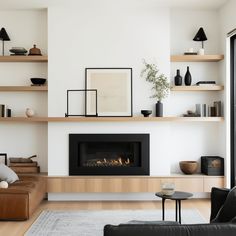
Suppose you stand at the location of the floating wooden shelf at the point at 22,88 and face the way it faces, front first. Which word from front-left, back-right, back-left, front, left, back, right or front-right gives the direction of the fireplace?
left

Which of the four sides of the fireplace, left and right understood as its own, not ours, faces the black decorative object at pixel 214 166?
left

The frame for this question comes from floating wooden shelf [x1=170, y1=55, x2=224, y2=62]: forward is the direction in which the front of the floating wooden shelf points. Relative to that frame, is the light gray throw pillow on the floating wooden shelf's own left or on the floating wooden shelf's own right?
on the floating wooden shelf's own right

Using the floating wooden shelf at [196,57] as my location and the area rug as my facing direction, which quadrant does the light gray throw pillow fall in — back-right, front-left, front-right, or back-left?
front-right

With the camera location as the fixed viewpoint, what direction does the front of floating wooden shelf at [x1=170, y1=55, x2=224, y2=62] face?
facing the viewer

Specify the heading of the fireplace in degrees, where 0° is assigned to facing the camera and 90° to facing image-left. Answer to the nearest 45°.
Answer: approximately 0°

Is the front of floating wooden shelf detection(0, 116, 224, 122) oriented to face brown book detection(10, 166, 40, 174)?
no

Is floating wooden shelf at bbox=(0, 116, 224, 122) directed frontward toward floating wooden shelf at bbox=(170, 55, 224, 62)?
no

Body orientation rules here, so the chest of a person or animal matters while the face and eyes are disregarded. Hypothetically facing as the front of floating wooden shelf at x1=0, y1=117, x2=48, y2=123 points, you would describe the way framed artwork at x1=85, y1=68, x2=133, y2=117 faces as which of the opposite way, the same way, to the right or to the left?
the same way

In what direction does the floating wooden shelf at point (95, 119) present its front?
toward the camera

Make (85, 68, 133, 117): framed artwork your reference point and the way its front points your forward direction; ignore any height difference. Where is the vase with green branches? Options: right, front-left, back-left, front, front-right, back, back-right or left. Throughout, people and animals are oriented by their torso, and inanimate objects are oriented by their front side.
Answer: left

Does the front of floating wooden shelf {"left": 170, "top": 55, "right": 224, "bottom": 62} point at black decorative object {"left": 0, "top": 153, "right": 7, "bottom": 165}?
no

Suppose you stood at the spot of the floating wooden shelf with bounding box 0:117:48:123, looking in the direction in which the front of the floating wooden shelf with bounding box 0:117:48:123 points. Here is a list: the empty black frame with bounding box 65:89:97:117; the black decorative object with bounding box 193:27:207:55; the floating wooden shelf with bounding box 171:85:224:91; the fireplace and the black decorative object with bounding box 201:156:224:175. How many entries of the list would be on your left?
5
